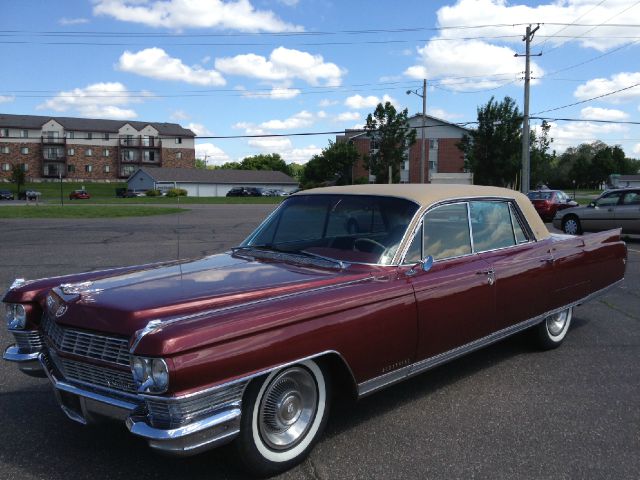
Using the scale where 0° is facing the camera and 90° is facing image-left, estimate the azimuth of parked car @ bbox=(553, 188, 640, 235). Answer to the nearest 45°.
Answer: approximately 90°

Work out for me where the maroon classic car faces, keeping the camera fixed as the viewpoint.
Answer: facing the viewer and to the left of the viewer

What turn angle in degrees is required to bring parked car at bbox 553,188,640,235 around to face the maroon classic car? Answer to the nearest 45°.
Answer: approximately 90° to its left

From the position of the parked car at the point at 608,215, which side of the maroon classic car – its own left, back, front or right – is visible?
back

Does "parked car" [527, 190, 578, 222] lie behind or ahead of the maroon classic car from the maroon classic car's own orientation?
behind

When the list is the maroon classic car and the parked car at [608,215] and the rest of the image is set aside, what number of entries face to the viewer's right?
0

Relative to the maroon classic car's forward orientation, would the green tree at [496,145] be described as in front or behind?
behind
